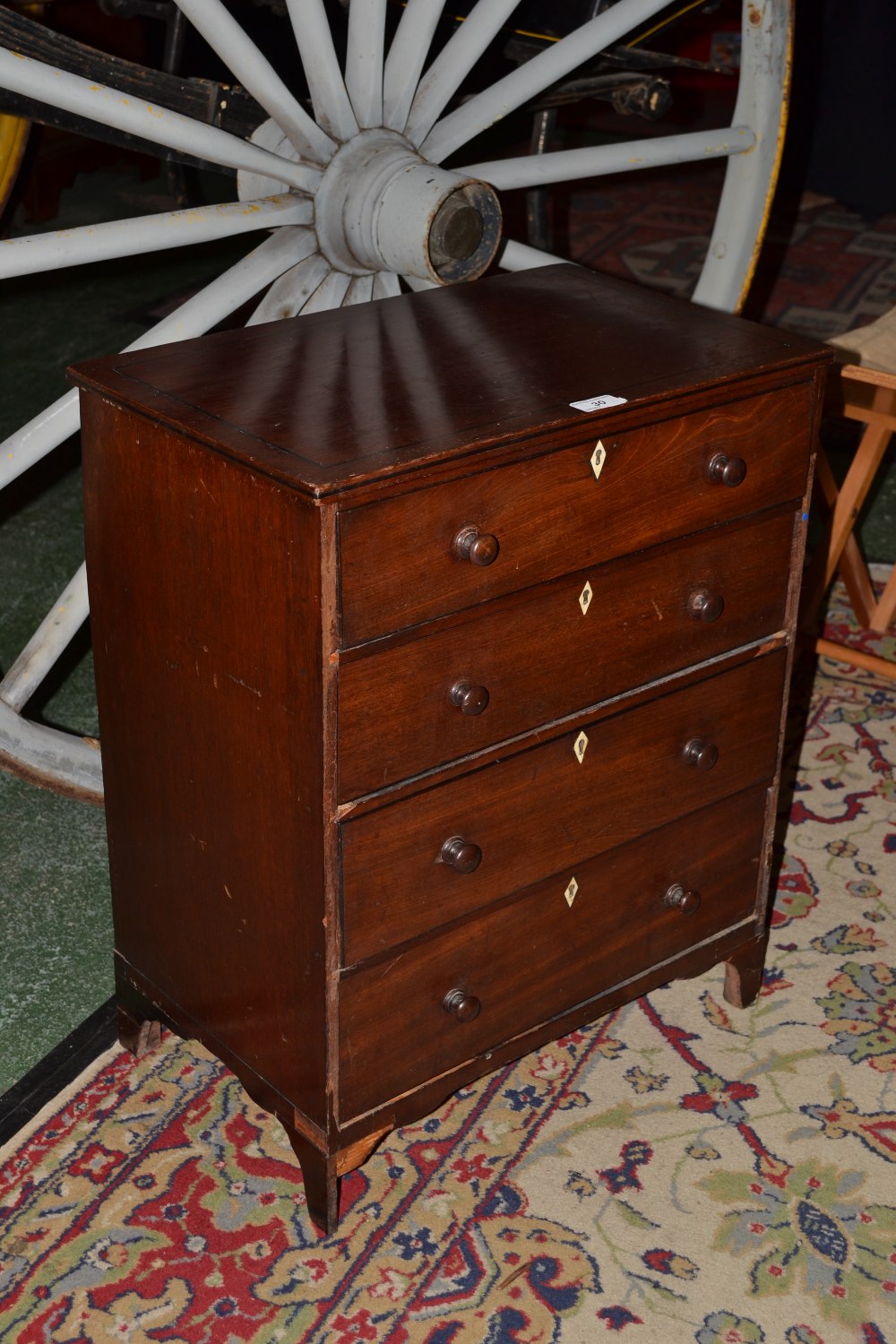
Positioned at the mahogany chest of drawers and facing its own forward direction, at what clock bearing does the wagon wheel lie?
The wagon wheel is roughly at 7 o'clock from the mahogany chest of drawers.

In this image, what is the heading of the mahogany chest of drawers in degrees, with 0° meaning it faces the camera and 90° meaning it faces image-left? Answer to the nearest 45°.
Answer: approximately 315°
